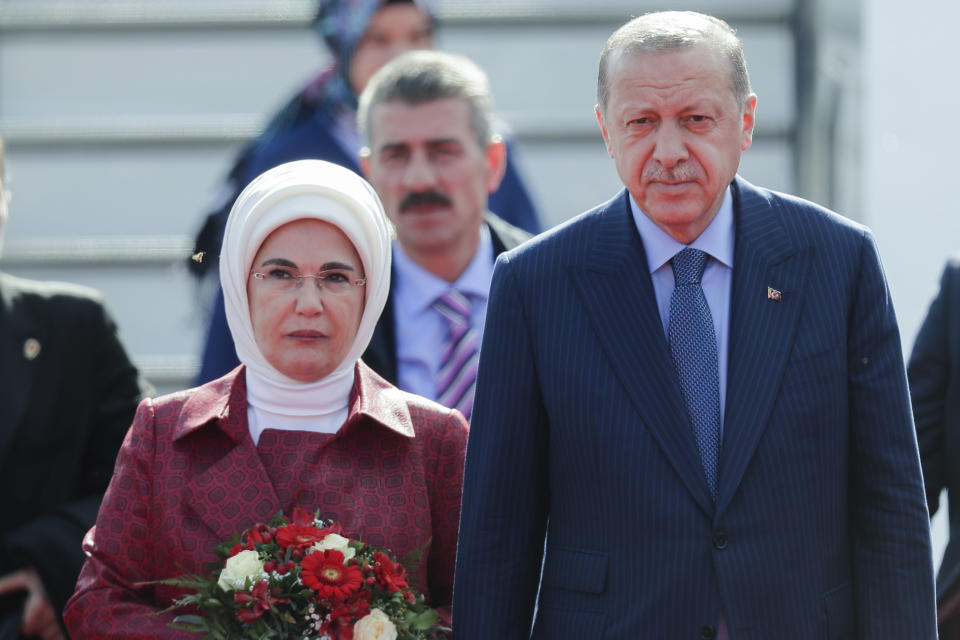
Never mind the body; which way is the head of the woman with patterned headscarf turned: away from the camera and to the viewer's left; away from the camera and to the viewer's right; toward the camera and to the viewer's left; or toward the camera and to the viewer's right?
toward the camera and to the viewer's right

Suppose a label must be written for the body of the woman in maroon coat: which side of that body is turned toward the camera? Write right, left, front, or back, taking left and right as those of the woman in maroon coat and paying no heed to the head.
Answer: front

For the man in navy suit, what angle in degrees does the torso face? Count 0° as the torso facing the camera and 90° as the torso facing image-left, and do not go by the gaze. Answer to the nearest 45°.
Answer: approximately 0°

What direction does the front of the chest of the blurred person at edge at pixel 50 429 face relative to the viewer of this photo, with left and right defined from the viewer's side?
facing the viewer

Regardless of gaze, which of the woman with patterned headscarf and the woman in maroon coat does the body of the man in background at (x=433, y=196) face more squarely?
the woman in maroon coat

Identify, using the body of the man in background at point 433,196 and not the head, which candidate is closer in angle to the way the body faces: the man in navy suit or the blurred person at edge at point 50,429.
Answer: the man in navy suit

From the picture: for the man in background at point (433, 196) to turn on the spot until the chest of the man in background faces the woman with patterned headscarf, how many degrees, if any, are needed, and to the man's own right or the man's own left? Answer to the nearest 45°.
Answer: approximately 180°

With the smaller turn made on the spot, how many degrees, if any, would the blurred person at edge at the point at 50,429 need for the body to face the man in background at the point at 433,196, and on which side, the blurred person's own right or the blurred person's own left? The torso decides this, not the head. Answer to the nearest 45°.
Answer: approximately 90° to the blurred person's own left

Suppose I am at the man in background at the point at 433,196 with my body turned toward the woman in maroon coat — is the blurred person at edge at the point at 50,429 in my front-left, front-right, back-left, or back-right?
front-right

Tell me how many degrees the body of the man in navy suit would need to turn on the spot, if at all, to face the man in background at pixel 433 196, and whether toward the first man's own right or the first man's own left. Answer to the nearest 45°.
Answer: approximately 135° to the first man's own right

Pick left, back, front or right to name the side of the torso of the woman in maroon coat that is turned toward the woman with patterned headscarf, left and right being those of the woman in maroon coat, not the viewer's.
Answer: back

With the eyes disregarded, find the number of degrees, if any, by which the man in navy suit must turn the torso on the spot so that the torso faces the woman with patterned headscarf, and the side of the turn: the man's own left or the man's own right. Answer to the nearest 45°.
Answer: approximately 135° to the man's own right

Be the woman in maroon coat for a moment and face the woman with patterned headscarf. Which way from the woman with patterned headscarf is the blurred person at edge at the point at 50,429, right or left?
left
